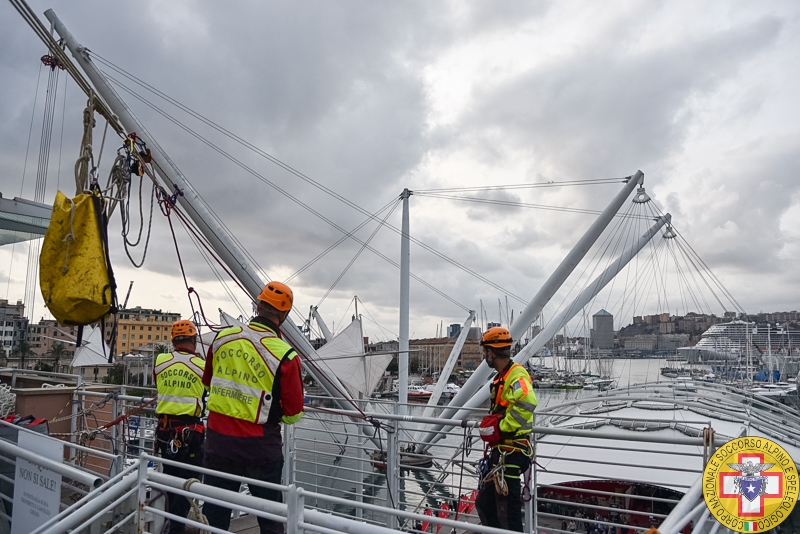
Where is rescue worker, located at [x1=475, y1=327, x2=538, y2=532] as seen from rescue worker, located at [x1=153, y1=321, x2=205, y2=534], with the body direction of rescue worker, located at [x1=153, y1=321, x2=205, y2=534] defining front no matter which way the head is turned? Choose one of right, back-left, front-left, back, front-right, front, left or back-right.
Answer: back-right

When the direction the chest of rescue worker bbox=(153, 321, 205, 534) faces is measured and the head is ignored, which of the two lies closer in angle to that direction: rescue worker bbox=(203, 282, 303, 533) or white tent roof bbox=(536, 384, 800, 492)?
the white tent roof

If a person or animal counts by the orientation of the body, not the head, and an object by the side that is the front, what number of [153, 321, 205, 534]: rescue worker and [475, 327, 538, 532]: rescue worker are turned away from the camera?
1

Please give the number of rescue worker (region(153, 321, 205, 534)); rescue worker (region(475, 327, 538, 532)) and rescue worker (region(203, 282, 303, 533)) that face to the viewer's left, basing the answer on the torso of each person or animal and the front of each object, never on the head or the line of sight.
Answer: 1

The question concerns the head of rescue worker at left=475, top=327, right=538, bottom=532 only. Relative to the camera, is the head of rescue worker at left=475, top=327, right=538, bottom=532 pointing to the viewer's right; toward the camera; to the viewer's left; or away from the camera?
to the viewer's left

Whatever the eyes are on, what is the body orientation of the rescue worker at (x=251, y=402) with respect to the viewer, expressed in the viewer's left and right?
facing away from the viewer and to the right of the viewer

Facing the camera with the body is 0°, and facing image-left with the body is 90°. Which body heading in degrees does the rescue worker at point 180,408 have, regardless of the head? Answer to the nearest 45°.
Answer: approximately 180°

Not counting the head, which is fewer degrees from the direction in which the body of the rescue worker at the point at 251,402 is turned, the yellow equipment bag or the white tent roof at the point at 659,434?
the white tent roof

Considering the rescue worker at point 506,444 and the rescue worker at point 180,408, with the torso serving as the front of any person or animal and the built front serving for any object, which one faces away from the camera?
the rescue worker at point 180,408

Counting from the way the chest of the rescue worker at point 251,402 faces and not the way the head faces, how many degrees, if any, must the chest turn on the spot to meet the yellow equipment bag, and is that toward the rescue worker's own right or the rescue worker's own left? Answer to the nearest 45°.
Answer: approximately 90° to the rescue worker's own left

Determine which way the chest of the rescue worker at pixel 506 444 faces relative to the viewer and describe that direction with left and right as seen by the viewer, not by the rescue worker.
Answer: facing to the left of the viewer

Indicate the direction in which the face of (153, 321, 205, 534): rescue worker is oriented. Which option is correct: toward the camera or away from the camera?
away from the camera

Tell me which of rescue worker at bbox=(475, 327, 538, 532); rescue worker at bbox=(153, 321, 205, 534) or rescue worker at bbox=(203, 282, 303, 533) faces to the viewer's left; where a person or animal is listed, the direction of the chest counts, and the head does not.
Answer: rescue worker at bbox=(475, 327, 538, 532)

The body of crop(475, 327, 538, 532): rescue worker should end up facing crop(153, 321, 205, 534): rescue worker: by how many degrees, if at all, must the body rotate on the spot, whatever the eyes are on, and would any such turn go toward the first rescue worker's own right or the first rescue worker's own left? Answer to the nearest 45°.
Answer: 0° — they already face them

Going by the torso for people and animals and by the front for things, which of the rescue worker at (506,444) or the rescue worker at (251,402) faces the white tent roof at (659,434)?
the rescue worker at (251,402)
